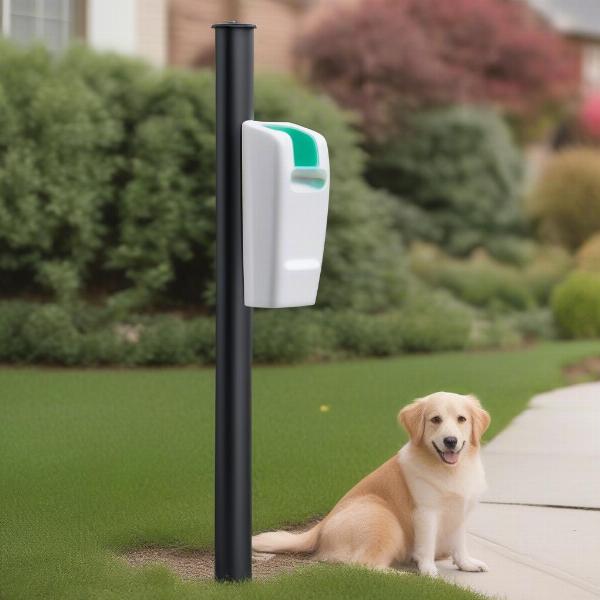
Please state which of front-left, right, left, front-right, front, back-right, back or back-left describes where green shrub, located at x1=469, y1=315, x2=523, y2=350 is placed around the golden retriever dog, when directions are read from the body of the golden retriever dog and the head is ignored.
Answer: back-left

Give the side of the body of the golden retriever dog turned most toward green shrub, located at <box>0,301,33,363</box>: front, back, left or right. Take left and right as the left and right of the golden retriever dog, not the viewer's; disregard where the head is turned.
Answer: back

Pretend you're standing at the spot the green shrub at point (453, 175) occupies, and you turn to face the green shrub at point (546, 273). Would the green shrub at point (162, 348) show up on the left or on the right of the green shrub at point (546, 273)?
right

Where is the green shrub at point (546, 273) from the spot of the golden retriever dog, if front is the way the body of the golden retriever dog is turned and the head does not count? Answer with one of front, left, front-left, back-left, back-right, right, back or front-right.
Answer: back-left

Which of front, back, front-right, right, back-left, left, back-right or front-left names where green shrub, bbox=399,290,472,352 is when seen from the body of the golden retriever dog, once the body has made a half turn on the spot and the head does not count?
front-right

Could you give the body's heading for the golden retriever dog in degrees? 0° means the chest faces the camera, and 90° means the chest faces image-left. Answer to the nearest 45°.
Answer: approximately 315°

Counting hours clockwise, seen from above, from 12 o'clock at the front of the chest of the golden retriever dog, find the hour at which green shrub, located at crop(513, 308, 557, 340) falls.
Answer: The green shrub is roughly at 8 o'clock from the golden retriever dog.

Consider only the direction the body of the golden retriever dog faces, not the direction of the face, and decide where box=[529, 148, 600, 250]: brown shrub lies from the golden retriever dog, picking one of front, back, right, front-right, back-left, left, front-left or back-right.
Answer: back-left

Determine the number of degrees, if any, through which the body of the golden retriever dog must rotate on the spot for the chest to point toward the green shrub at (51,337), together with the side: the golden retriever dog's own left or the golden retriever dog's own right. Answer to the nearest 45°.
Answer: approximately 180°

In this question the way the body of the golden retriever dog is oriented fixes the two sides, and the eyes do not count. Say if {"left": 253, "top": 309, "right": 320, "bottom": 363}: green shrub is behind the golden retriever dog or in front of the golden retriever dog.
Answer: behind

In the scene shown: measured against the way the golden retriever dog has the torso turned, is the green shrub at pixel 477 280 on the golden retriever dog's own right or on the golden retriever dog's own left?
on the golden retriever dog's own left

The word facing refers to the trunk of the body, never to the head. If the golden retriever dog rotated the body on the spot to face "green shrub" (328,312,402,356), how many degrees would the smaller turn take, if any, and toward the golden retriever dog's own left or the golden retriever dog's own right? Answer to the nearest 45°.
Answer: approximately 135° to the golden retriever dog's own left

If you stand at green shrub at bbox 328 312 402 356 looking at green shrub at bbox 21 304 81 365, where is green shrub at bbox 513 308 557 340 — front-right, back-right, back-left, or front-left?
back-right
